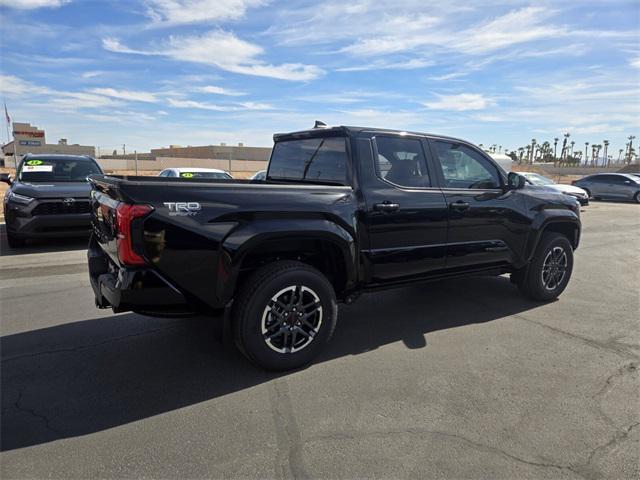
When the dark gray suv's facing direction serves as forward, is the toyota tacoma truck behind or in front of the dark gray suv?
in front

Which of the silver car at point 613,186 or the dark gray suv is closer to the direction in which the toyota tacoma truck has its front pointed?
the silver car

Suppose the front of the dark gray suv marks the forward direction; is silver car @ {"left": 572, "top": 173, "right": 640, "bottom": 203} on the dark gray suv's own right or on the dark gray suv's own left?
on the dark gray suv's own left

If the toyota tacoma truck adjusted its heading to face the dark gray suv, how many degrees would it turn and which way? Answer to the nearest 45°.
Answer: approximately 90° to its left

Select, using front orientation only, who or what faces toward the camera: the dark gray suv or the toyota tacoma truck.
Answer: the dark gray suv

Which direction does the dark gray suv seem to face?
toward the camera

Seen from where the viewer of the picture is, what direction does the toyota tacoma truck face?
facing away from the viewer and to the right of the viewer

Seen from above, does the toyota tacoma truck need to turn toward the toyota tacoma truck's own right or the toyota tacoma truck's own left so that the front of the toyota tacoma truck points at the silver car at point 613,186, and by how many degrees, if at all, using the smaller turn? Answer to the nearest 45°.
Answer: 0° — it already faces it

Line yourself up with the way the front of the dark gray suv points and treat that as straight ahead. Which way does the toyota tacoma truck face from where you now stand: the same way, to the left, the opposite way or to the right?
to the left

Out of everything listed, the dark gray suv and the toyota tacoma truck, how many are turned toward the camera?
1
